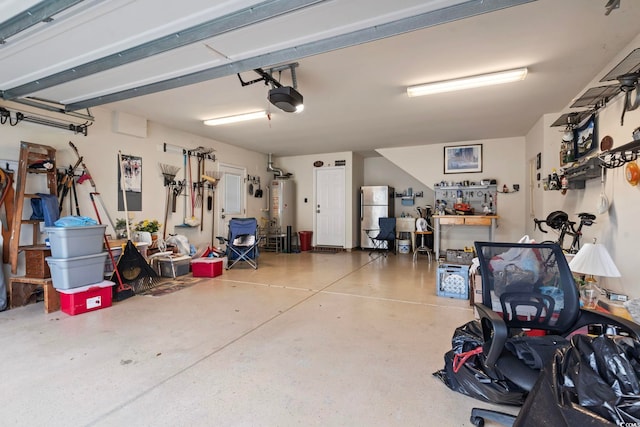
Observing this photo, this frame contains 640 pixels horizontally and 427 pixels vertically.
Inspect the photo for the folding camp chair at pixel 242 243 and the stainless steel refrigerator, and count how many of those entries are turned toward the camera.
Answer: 2

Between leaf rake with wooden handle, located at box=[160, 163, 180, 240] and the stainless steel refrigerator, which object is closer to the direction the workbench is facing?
the leaf rake with wooden handle

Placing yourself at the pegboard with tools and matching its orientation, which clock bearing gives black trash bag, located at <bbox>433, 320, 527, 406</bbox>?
The black trash bag is roughly at 12 o'clock from the pegboard with tools.

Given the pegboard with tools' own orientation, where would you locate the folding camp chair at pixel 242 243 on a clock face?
The folding camp chair is roughly at 2 o'clock from the pegboard with tools.

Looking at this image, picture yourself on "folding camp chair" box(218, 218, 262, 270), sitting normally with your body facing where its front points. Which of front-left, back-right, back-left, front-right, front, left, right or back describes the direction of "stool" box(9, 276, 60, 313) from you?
front-right

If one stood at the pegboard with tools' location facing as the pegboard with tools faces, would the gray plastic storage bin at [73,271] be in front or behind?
in front

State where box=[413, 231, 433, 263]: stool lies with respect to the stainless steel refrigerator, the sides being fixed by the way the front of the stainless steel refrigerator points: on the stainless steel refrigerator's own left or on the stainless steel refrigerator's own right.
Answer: on the stainless steel refrigerator's own left

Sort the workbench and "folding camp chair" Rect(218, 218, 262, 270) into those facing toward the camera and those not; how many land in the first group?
2

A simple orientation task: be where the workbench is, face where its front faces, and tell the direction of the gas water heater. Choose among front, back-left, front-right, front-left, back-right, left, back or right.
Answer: right

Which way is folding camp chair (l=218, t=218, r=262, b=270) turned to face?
toward the camera

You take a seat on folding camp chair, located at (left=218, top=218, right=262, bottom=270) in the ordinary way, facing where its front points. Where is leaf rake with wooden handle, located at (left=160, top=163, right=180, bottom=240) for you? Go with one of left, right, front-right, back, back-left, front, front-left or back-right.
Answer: right

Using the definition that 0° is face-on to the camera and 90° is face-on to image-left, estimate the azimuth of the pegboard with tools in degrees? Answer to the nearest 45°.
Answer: approximately 0°

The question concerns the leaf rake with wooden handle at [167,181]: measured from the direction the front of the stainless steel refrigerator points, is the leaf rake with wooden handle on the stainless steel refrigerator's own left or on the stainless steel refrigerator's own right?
on the stainless steel refrigerator's own right

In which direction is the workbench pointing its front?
toward the camera

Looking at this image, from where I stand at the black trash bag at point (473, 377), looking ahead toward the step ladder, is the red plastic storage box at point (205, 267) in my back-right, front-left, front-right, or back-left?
front-right

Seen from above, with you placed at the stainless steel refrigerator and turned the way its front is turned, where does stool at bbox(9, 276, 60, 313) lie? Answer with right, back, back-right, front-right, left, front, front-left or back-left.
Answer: front-right

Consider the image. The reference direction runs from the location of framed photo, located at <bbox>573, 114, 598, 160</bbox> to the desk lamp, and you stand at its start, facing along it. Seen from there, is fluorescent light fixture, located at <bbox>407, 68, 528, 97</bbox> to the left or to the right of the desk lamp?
right

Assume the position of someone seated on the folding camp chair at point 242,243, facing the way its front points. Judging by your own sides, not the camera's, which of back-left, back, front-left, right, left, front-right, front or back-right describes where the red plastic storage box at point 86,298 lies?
front-right
